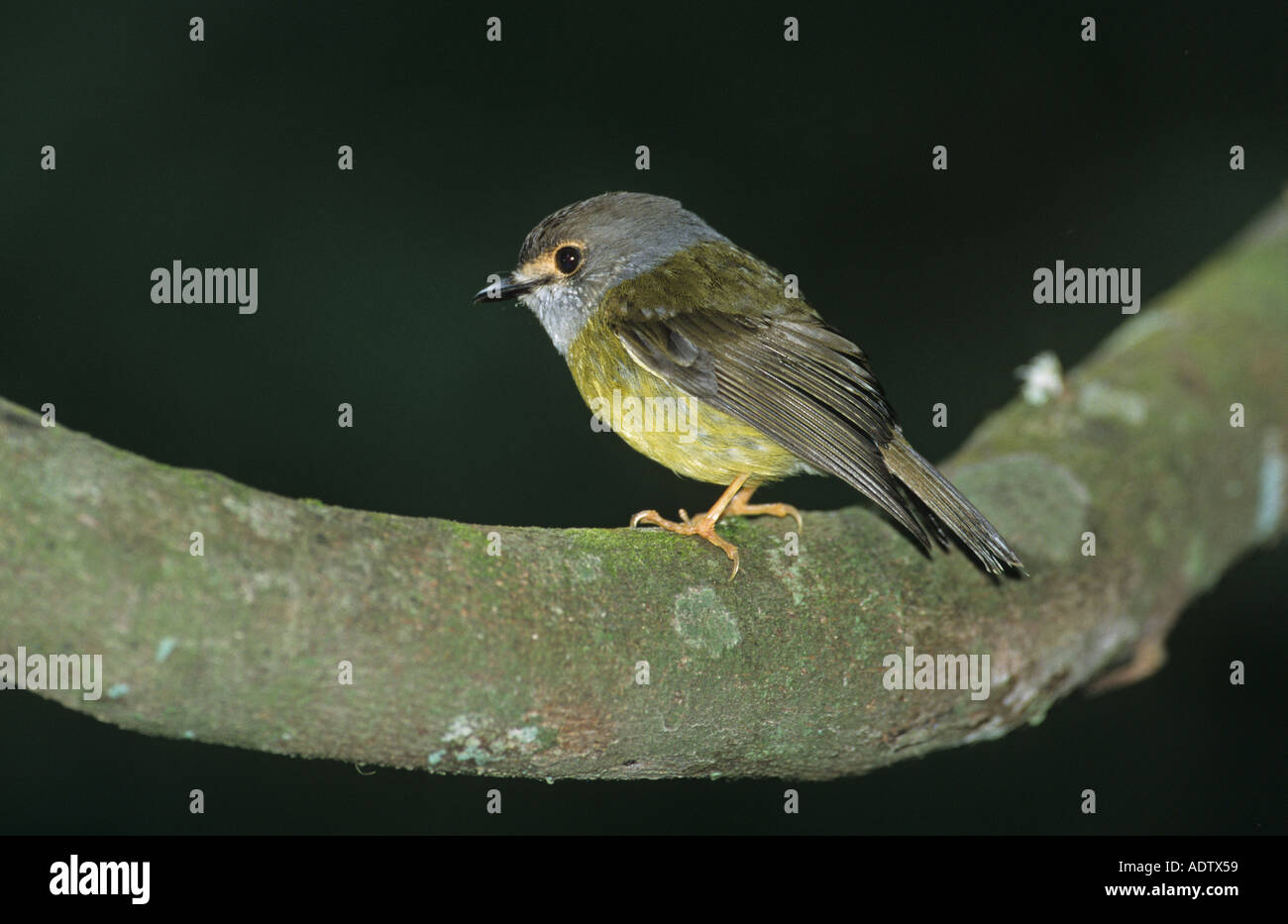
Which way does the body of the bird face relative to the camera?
to the viewer's left
